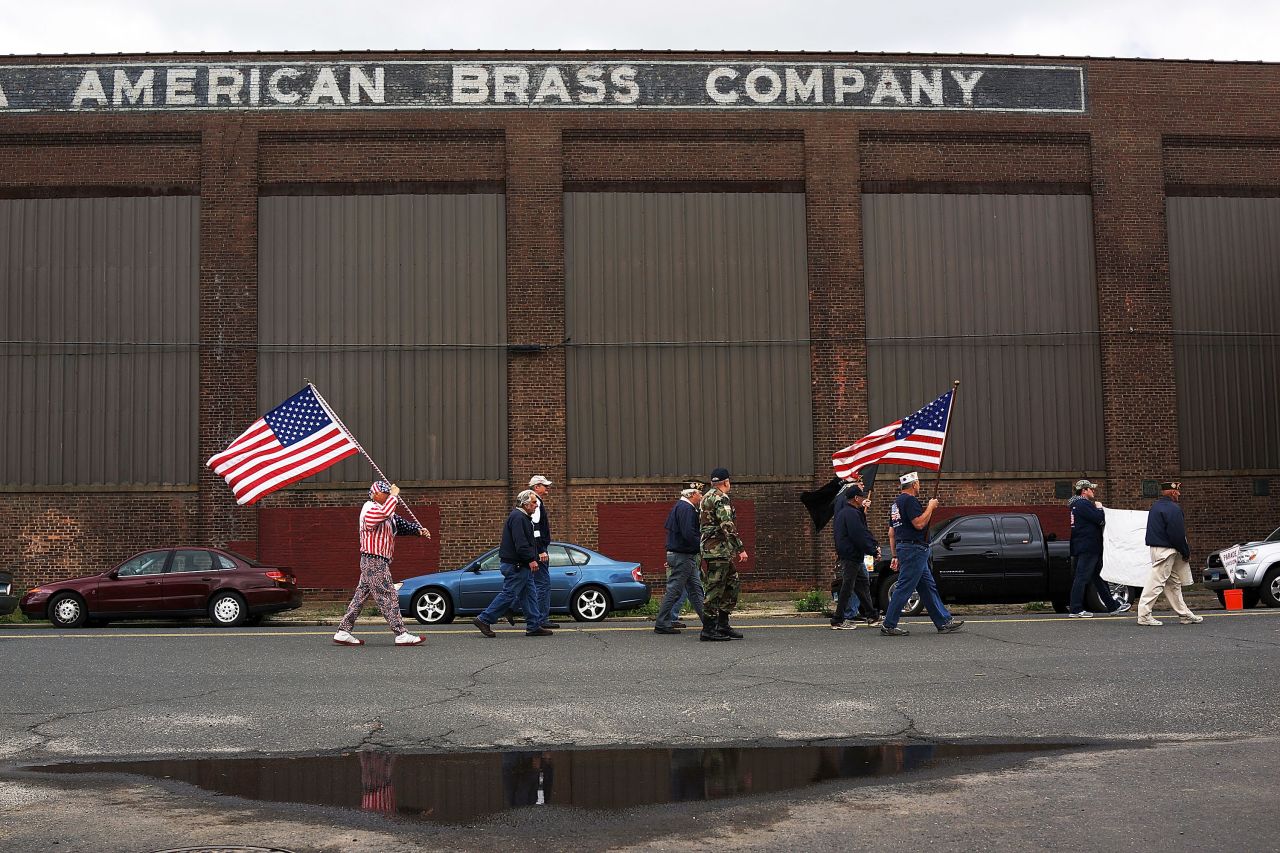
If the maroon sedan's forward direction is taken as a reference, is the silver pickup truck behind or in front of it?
behind

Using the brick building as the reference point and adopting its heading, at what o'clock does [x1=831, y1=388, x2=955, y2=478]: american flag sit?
The american flag is roughly at 11 o'clock from the brick building.

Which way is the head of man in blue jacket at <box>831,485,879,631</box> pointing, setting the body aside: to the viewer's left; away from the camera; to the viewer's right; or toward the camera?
to the viewer's right

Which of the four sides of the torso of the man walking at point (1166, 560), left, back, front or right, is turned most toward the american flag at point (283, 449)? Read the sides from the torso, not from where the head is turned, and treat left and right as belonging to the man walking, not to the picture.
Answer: back

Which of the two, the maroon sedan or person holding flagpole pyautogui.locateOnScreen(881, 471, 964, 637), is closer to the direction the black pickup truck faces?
the maroon sedan

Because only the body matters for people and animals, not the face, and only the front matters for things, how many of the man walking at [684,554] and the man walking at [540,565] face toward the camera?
0

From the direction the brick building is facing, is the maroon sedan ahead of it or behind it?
ahead

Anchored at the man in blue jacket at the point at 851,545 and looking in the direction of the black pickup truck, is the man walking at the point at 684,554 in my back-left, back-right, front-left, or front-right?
back-left

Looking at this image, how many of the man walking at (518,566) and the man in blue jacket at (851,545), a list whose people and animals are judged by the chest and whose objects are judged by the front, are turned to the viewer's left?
0

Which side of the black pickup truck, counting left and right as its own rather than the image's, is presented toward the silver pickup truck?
back

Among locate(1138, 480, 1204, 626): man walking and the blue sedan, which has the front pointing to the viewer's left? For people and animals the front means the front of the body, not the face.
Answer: the blue sedan
